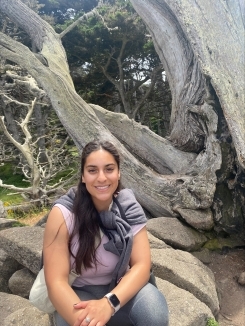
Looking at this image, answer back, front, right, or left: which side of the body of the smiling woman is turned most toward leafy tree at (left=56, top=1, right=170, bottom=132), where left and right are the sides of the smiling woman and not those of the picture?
back

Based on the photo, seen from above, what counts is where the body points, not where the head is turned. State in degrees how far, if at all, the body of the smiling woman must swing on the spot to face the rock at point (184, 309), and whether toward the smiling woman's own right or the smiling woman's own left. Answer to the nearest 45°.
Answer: approximately 135° to the smiling woman's own left

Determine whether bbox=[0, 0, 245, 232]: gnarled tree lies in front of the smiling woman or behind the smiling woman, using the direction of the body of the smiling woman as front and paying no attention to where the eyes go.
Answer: behind

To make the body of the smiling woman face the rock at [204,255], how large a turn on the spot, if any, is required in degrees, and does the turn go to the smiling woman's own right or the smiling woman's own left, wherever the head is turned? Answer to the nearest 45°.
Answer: approximately 135° to the smiling woman's own left

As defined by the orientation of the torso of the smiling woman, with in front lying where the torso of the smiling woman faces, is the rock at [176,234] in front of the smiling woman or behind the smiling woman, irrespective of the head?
behind

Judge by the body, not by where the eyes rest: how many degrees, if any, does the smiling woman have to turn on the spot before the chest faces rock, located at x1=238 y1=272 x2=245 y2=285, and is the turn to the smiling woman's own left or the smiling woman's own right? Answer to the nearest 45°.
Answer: approximately 135° to the smiling woman's own left

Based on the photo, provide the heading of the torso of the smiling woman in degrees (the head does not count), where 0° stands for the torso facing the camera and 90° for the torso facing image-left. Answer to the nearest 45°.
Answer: approximately 0°

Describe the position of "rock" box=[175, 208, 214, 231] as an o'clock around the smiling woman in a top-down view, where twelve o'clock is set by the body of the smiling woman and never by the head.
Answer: The rock is roughly at 7 o'clock from the smiling woman.

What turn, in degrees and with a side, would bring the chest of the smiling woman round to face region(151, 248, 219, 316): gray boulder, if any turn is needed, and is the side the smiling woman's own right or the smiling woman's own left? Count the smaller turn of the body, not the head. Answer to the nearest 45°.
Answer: approximately 135° to the smiling woman's own left
